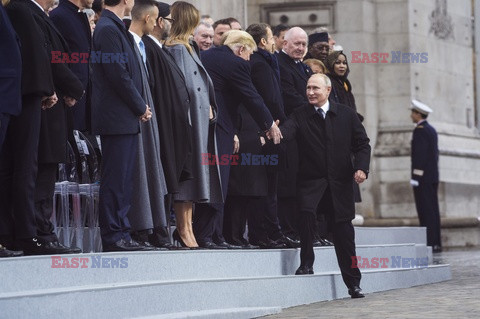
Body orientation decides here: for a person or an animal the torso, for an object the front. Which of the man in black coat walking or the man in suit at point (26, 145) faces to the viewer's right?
the man in suit

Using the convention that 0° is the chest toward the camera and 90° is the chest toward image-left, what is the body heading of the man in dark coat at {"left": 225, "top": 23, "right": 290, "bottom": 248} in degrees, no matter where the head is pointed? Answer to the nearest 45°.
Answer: approximately 270°

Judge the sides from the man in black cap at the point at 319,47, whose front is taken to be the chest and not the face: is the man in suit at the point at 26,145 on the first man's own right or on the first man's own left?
on the first man's own right

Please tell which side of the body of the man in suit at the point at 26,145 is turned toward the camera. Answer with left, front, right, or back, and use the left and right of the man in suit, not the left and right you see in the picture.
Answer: right

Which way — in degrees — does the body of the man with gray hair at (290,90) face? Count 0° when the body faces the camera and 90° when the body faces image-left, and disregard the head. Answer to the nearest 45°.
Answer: approximately 315°

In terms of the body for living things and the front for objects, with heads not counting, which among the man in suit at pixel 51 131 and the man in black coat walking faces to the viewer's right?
the man in suit

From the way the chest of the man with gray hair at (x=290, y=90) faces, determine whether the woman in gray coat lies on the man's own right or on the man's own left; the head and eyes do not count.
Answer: on the man's own right

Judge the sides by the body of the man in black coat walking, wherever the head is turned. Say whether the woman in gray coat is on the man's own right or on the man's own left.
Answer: on the man's own right

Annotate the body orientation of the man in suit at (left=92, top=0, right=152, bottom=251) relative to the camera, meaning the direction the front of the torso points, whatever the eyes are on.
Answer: to the viewer's right

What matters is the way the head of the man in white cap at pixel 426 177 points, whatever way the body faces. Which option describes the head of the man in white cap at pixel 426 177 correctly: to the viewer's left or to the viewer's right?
to the viewer's left
